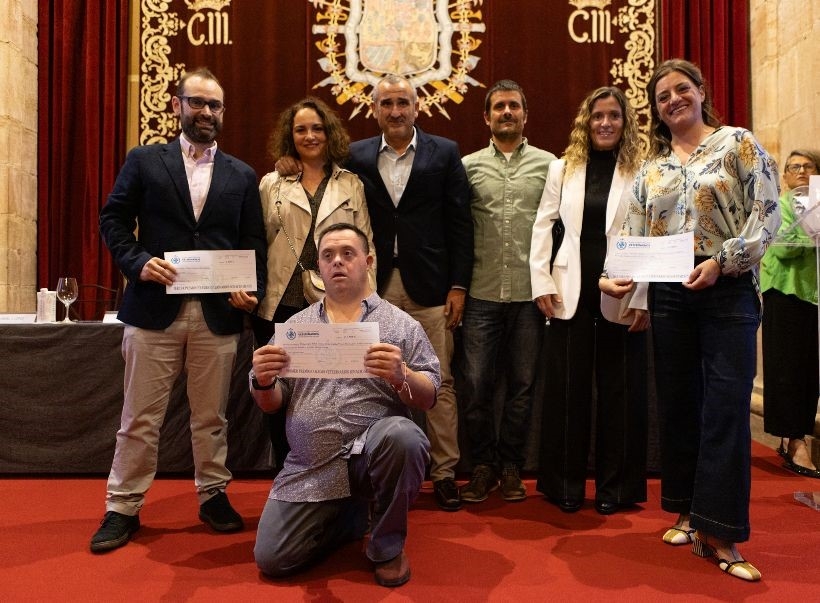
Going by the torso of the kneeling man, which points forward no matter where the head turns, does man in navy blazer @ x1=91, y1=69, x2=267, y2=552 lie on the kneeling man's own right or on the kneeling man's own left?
on the kneeling man's own right

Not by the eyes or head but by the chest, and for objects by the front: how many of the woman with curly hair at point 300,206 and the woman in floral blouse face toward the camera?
2

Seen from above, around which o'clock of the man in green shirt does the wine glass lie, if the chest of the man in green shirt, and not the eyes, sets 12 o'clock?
The wine glass is roughly at 3 o'clock from the man in green shirt.

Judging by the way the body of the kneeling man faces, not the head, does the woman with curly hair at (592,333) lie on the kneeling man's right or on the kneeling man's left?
on the kneeling man's left

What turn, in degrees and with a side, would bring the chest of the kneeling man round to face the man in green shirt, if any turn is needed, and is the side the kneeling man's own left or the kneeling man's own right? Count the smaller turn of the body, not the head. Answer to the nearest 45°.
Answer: approximately 135° to the kneeling man's own left

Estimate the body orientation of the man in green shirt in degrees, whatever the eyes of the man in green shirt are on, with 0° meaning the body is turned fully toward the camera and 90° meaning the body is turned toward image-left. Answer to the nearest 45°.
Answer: approximately 0°

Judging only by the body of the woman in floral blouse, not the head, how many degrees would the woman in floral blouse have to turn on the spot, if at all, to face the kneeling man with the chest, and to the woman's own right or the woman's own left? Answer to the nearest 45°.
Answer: approximately 45° to the woman's own right

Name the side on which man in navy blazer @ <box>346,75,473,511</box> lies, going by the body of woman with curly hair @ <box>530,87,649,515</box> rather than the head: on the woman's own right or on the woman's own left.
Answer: on the woman's own right
